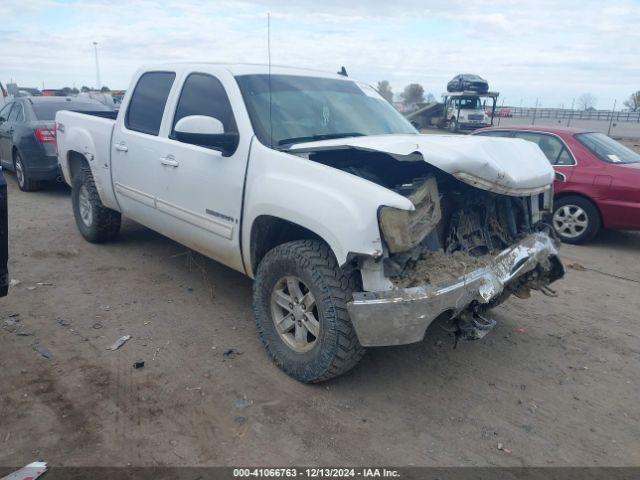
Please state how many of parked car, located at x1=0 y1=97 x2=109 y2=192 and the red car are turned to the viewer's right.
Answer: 0

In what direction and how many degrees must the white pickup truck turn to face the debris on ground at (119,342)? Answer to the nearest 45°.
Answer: approximately 135° to its right

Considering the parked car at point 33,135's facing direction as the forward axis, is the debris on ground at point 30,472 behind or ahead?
behind

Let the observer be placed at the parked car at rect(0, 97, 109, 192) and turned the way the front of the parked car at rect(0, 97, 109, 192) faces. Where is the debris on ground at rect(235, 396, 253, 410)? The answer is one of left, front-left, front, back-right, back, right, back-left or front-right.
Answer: back-left

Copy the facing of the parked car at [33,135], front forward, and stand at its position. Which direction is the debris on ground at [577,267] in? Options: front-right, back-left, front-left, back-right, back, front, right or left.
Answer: back

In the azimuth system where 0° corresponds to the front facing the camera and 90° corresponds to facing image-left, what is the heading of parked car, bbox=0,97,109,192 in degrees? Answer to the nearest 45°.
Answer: approximately 135°

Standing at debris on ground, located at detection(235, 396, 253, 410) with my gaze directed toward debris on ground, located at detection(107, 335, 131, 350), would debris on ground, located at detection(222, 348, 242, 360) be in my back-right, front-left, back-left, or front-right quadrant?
front-right

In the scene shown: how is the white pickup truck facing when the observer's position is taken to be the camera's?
facing the viewer and to the right of the viewer

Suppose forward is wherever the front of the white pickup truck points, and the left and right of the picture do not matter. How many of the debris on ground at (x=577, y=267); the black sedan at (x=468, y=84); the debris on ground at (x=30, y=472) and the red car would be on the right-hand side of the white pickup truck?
1

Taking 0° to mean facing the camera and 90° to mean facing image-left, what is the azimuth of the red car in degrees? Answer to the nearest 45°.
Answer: approximately 135°

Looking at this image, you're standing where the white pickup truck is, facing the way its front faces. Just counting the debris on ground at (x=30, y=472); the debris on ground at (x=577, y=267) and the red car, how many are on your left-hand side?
2

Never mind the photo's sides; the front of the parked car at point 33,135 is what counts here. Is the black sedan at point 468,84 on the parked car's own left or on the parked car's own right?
on the parked car's own right
